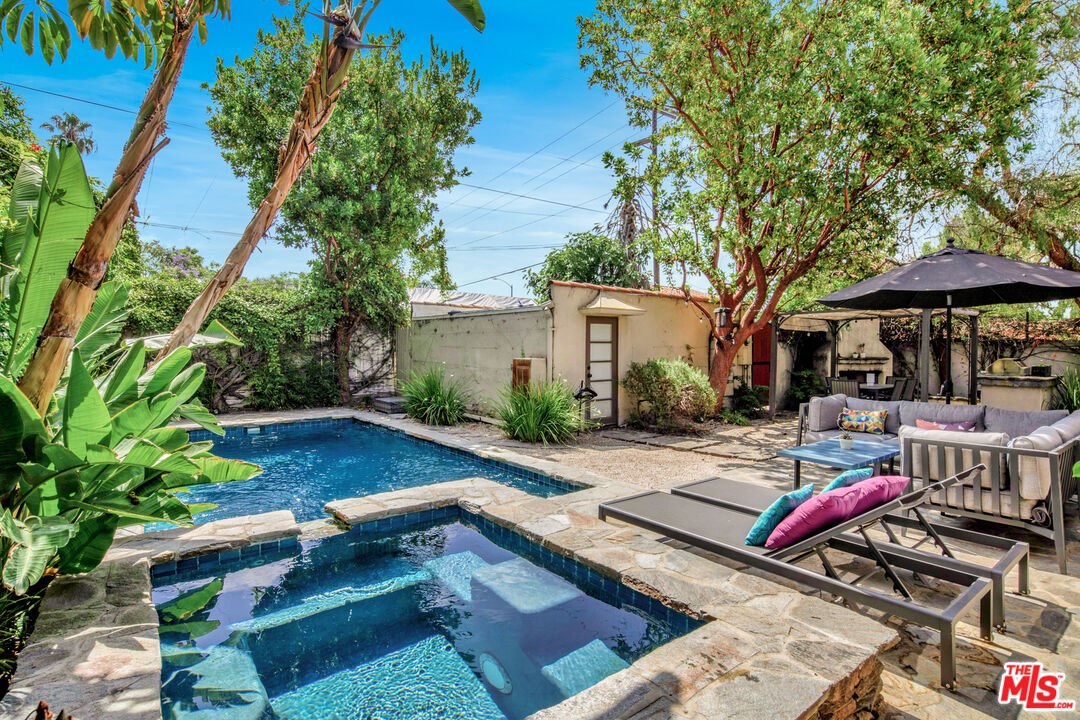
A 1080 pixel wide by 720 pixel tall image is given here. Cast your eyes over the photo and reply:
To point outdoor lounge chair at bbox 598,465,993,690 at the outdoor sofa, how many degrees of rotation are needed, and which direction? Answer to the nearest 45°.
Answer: approximately 90° to its right

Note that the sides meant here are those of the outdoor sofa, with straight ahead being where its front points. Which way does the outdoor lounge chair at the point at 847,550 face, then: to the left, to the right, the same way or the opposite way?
to the right

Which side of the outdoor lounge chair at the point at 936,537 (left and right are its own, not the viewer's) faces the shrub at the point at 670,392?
front

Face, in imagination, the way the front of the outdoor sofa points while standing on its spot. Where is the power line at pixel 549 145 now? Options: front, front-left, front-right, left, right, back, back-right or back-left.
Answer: right

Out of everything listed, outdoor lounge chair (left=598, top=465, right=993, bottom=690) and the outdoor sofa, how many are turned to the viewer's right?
0

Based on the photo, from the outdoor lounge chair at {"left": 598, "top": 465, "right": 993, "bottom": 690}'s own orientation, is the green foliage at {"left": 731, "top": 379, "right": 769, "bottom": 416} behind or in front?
in front

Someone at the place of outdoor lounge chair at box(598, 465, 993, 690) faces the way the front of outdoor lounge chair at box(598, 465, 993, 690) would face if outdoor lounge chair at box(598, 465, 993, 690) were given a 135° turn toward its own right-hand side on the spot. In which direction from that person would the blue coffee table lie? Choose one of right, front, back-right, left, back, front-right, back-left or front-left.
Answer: left

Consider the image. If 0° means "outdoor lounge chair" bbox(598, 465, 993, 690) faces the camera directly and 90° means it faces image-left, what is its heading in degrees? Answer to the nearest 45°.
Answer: approximately 135°

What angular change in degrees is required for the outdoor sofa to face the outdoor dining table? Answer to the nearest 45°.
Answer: approximately 135° to its right

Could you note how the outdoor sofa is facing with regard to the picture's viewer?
facing the viewer and to the left of the viewer

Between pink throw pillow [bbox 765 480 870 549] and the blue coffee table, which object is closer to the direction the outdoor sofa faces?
the pink throw pillow

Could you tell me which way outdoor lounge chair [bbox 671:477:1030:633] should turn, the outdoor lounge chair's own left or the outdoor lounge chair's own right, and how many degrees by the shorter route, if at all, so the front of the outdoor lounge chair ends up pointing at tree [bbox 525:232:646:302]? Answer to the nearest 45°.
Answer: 0° — it already faces it

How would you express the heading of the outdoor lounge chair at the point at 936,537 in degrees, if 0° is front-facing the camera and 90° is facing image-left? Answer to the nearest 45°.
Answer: approximately 135°
